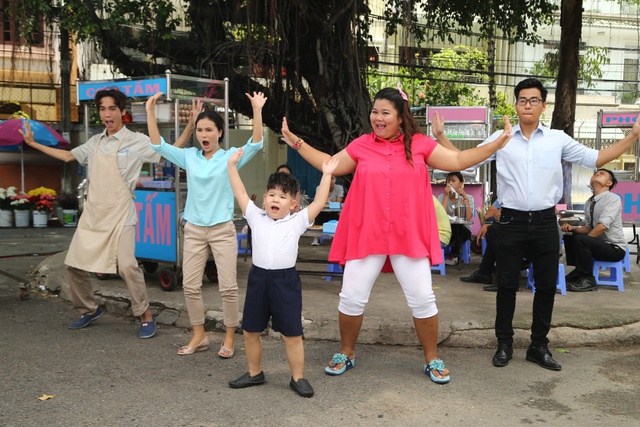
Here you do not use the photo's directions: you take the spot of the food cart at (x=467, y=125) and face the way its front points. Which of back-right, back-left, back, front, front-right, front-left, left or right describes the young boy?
front

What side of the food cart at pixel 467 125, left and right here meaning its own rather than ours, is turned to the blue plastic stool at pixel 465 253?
front

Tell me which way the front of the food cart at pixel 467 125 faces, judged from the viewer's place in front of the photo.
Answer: facing the viewer

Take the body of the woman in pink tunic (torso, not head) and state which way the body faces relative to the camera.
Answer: toward the camera

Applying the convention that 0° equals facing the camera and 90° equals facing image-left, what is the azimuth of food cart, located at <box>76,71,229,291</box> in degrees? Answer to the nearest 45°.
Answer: approximately 45°

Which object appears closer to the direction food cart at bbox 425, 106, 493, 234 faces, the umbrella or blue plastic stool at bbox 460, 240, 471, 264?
the blue plastic stool

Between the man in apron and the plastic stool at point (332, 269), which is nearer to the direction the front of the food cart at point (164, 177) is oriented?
the man in apron

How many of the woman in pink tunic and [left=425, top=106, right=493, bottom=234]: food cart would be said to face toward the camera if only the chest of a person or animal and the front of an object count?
2

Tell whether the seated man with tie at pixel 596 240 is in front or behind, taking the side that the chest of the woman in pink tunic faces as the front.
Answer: behind

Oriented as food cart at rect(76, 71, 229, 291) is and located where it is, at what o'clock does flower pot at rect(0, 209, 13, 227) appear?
The flower pot is roughly at 4 o'clock from the food cart.

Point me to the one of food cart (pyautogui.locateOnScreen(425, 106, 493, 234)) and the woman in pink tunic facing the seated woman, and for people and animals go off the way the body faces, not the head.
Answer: the food cart
